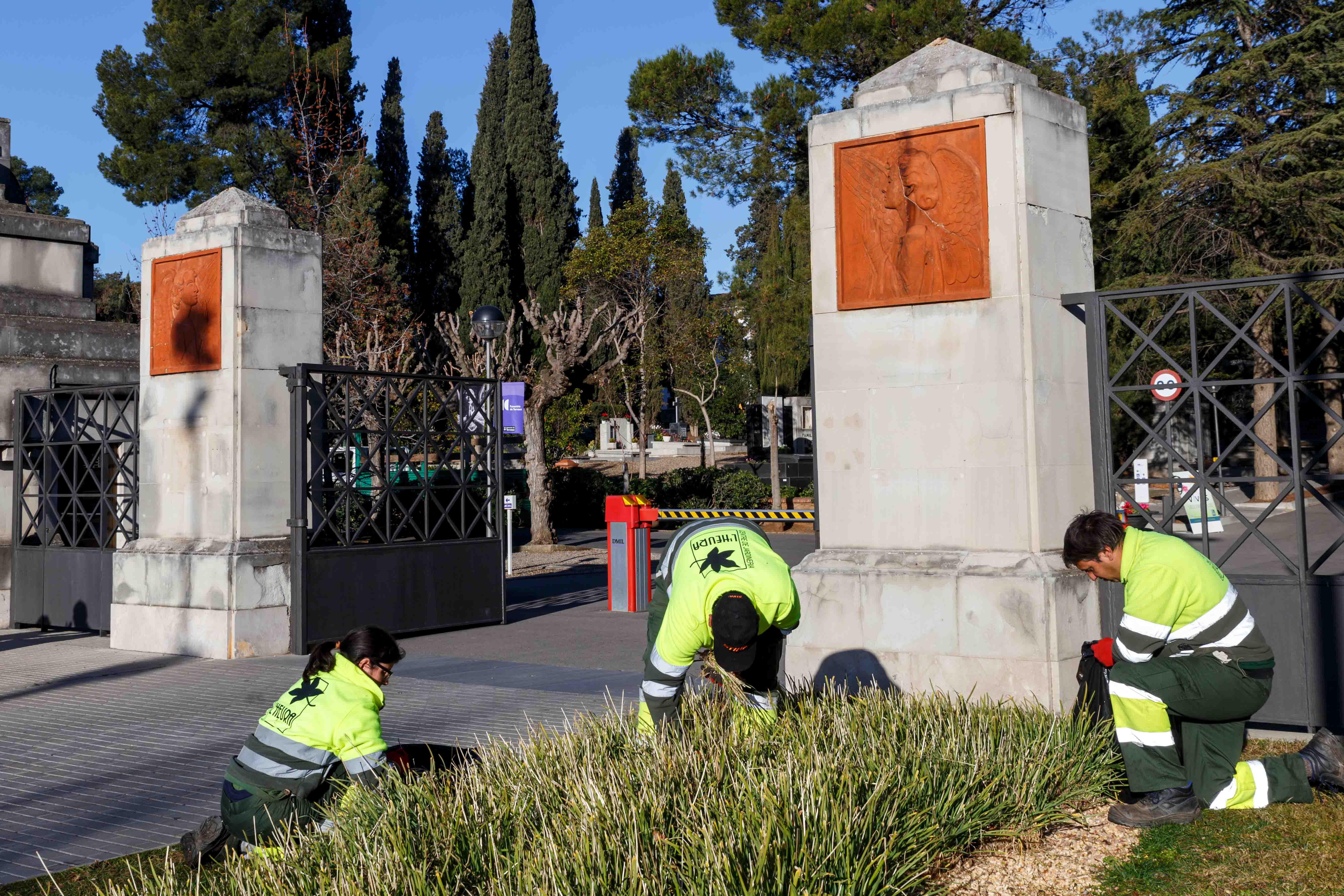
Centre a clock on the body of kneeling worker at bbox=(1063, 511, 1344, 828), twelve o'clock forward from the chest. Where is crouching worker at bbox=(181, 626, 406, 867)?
The crouching worker is roughly at 11 o'clock from the kneeling worker.

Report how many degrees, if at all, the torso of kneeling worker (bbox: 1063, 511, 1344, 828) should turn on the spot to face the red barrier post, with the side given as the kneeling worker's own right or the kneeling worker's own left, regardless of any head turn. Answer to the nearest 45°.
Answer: approximately 45° to the kneeling worker's own right

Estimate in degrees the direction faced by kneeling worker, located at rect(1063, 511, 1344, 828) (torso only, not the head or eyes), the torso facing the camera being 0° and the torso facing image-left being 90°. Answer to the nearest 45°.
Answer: approximately 90°

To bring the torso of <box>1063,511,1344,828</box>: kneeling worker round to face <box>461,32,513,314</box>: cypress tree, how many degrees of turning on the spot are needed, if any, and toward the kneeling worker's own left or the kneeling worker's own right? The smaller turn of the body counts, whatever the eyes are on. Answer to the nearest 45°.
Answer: approximately 45° to the kneeling worker's own right

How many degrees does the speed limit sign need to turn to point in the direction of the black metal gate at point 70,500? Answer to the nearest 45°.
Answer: approximately 90° to its right

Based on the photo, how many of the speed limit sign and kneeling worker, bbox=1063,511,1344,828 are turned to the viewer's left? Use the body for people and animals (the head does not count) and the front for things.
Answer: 1

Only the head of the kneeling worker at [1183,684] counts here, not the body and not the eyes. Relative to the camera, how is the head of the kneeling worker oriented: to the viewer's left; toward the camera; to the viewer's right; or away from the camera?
to the viewer's left

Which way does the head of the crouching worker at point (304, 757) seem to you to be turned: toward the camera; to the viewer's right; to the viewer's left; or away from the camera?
to the viewer's right

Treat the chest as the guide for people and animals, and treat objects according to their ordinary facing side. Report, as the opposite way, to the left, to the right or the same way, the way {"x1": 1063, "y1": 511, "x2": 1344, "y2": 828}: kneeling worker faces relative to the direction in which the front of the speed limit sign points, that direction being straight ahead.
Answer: to the right
